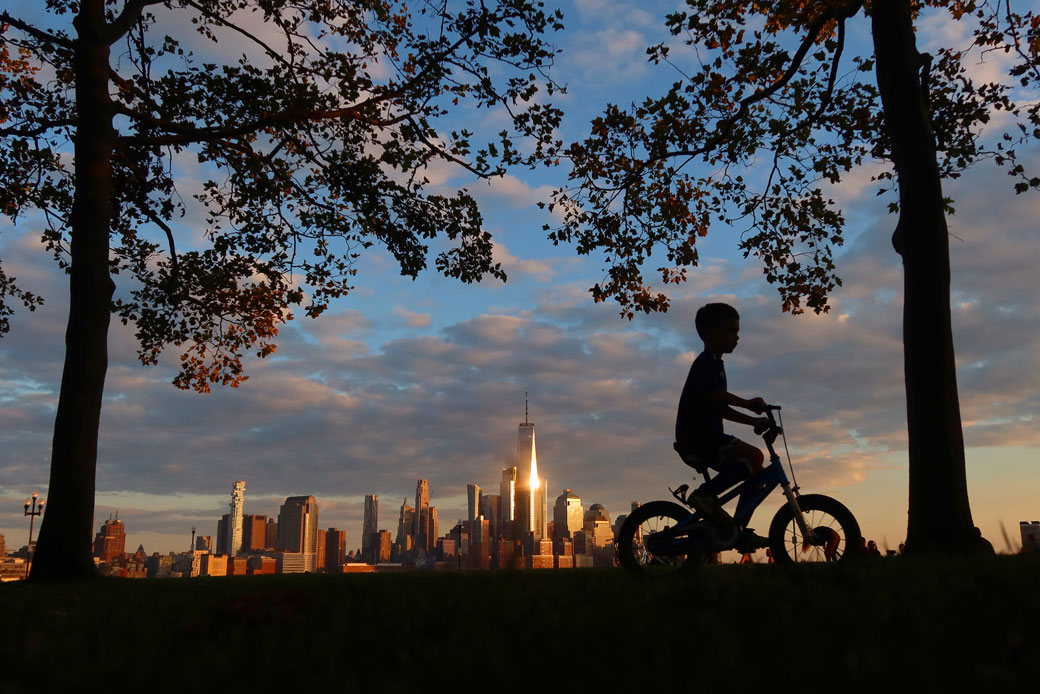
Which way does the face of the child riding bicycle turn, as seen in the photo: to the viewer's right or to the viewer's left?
to the viewer's right

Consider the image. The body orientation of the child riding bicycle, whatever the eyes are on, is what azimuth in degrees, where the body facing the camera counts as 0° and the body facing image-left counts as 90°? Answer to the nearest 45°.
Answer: approximately 270°

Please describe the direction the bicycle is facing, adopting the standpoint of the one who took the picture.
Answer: facing to the right of the viewer
